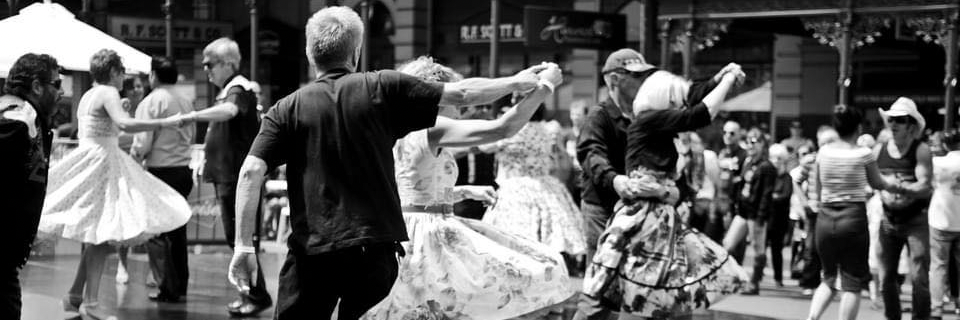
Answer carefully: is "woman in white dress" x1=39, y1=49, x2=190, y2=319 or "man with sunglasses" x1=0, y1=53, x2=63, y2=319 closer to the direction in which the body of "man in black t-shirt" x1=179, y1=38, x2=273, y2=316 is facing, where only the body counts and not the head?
the woman in white dress

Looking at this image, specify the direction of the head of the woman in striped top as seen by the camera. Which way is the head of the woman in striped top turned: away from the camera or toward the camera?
away from the camera

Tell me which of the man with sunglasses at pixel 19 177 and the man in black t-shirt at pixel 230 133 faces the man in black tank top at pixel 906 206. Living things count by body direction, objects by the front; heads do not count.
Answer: the man with sunglasses

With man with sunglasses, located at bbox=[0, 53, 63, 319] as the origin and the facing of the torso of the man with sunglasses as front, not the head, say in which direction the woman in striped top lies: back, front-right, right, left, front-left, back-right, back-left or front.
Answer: front

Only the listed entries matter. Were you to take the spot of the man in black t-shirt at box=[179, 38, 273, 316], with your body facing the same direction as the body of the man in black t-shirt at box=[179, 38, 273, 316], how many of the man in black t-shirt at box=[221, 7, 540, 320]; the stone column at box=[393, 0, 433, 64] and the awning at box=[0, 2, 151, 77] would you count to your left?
1

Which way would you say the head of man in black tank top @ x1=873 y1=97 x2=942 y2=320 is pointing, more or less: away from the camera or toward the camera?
toward the camera

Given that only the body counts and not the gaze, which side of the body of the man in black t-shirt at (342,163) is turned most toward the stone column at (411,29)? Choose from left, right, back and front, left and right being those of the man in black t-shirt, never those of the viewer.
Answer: front

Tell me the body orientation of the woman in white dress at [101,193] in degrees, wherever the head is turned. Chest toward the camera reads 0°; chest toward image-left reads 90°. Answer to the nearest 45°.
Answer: approximately 225°

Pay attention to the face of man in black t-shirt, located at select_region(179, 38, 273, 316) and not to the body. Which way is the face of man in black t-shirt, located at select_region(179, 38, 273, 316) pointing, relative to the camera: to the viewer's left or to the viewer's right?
to the viewer's left

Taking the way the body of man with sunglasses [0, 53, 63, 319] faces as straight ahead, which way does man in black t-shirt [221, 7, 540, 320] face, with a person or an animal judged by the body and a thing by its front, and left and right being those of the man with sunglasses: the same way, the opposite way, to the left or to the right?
to the left

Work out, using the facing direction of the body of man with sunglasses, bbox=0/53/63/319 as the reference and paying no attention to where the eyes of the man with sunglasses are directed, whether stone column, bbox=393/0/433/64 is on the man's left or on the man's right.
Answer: on the man's left

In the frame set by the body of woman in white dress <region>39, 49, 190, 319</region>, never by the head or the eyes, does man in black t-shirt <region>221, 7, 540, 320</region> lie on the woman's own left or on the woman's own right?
on the woman's own right

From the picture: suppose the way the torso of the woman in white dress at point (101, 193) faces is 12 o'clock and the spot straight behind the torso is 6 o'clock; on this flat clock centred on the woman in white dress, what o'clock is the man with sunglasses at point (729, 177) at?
The man with sunglasses is roughly at 1 o'clock from the woman in white dress.

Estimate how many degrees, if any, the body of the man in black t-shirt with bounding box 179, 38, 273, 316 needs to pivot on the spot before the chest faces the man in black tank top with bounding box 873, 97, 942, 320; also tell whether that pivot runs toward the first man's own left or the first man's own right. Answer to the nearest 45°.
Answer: approximately 180°

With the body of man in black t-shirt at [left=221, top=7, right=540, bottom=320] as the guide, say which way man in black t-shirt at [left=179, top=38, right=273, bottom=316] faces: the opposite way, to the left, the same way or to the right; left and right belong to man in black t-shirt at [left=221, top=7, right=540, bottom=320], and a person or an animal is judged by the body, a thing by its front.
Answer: to the left

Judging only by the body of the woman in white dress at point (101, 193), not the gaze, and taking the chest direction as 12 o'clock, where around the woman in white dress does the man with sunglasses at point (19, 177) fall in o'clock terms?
The man with sunglasses is roughly at 5 o'clock from the woman in white dress.

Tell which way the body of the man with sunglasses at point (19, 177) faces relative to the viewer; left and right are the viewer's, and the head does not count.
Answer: facing to the right of the viewer

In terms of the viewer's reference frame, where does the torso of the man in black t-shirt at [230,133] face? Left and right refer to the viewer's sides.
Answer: facing to the left of the viewer
